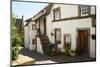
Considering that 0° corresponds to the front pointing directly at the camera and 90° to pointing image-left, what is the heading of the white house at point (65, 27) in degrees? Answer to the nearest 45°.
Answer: approximately 45°

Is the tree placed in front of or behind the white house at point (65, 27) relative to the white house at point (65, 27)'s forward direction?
in front
